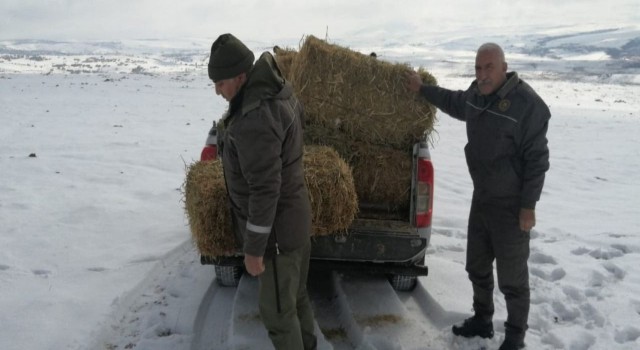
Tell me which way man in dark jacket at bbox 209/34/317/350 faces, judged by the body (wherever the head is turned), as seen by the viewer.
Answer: to the viewer's left

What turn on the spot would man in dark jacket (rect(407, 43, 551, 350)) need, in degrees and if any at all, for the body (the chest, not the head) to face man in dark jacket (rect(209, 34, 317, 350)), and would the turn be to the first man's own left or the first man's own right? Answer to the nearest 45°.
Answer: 0° — they already face them

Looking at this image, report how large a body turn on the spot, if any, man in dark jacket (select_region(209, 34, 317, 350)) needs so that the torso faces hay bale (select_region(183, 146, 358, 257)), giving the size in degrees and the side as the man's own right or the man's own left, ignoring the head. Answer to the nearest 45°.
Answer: approximately 90° to the man's own right

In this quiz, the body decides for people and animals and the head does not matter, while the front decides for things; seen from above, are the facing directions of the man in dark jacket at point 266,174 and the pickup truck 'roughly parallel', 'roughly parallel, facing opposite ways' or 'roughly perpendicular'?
roughly perpendicular

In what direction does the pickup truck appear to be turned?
away from the camera

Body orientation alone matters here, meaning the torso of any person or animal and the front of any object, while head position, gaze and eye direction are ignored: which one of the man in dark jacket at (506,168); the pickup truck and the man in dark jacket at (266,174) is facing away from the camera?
the pickup truck

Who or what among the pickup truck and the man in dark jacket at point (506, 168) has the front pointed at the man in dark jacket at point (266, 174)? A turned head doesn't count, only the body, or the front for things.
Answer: the man in dark jacket at point (506, 168)

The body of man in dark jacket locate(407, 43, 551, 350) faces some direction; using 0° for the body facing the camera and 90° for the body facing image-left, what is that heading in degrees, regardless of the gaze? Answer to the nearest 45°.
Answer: approximately 45°
